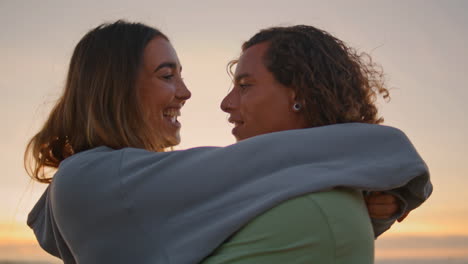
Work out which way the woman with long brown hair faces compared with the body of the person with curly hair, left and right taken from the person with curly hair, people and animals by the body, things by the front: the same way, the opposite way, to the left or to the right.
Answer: the opposite way

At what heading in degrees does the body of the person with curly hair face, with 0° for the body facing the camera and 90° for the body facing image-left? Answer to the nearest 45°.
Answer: approximately 90°

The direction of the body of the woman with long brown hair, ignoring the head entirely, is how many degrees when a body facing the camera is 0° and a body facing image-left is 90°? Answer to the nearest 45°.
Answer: approximately 270°

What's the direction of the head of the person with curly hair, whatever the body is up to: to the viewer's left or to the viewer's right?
to the viewer's left
